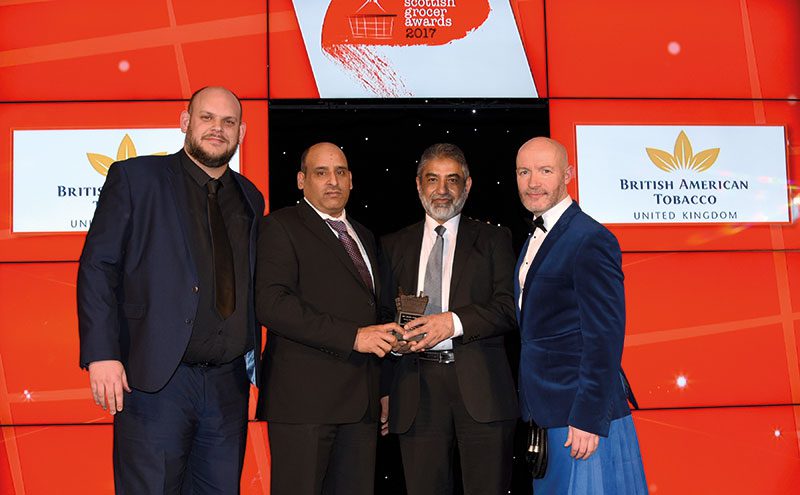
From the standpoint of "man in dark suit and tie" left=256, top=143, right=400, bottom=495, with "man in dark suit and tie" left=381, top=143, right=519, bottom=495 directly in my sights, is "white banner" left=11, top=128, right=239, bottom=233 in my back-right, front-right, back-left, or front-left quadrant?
back-left

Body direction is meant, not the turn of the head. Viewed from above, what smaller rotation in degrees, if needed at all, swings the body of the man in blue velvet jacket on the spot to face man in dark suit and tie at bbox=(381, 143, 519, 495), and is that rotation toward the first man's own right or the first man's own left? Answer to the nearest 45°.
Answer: approximately 90° to the first man's own right

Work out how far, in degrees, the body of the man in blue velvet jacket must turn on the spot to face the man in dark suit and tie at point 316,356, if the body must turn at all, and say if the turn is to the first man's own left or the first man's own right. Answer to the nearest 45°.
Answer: approximately 45° to the first man's own right

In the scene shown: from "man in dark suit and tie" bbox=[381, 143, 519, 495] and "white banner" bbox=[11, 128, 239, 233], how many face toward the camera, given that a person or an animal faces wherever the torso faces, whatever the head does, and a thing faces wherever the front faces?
2

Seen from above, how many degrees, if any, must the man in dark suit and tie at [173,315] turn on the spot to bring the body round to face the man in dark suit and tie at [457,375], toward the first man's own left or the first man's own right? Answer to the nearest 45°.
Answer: approximately 45° to the first man's own left

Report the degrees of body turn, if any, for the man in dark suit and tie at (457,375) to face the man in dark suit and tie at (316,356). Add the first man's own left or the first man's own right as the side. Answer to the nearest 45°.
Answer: approximately 90° to the first man's own right

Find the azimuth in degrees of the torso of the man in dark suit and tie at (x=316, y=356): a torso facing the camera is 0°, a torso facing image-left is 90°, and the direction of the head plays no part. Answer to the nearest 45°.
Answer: approximately 315°

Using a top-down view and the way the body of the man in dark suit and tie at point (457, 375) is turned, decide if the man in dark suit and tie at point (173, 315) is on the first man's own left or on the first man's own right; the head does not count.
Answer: on the first man's own right

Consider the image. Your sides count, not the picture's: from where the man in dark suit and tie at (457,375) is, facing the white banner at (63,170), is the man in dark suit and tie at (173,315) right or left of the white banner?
left

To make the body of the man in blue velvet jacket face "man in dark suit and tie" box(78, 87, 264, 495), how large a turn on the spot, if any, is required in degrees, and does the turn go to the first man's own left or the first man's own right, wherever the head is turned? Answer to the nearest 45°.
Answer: approximately 45° to the first man's own right

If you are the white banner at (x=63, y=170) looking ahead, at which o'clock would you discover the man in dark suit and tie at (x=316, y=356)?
The man in dark suit and tie is roughly at 11 o'clock from the white banner.

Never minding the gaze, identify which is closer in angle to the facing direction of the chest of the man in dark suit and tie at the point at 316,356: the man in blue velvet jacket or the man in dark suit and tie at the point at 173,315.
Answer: the man in blue velvet jacket
